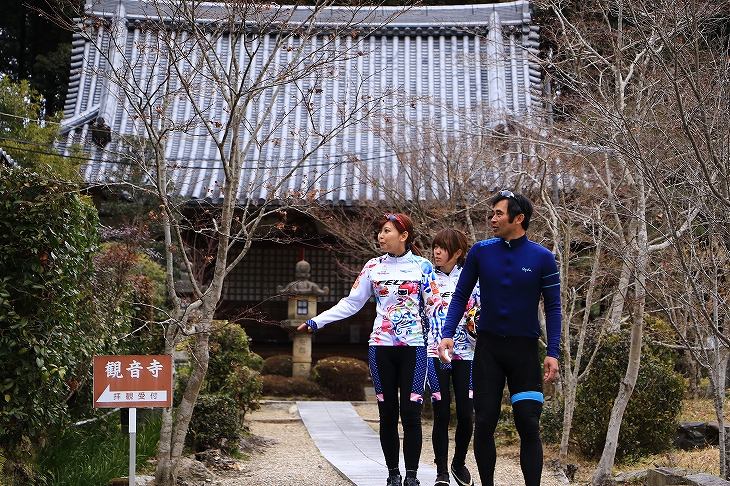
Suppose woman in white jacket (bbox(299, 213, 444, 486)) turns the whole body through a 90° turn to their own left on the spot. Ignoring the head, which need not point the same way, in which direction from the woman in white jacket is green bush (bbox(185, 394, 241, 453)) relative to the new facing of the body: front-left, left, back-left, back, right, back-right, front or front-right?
back-left

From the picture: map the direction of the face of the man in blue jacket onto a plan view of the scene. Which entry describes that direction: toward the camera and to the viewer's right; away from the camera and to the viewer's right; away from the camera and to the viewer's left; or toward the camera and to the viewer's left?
toward the camera and to the viewer's left

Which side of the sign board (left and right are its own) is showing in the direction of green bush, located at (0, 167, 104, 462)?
right

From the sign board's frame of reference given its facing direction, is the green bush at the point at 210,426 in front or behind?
behind

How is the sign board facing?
toward the camera

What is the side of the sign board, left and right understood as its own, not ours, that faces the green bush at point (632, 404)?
left

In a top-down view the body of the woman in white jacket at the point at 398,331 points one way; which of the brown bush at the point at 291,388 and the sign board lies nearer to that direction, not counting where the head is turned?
the sign board

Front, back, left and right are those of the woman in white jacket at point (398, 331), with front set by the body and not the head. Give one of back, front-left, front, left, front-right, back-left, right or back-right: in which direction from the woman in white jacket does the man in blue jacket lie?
front-left

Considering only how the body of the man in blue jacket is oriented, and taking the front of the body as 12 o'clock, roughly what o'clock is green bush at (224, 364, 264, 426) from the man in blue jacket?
The green bush is roughly at 5 o'clock from the man in blue jacket.

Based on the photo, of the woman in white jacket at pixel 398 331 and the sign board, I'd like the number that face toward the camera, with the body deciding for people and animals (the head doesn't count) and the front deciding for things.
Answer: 2

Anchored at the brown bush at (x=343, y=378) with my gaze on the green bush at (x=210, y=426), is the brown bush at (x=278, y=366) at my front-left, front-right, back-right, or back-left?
back-right

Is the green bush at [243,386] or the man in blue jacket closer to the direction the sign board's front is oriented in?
the man in blue jacket

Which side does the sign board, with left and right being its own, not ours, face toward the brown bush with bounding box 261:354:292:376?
back

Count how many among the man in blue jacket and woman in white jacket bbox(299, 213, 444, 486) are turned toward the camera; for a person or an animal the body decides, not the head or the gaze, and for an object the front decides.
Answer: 2

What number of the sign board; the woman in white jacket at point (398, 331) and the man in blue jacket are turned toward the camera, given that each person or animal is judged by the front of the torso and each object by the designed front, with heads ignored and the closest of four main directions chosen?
3

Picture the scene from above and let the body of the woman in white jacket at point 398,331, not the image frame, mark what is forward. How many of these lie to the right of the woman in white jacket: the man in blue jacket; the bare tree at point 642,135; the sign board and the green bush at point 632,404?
1
